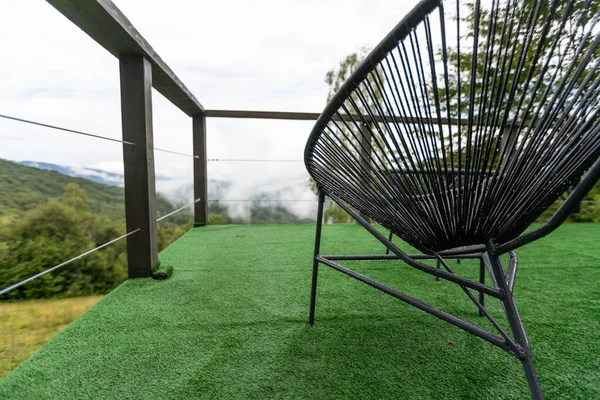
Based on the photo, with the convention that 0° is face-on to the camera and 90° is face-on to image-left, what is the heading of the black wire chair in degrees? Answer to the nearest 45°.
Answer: approximately 135°
